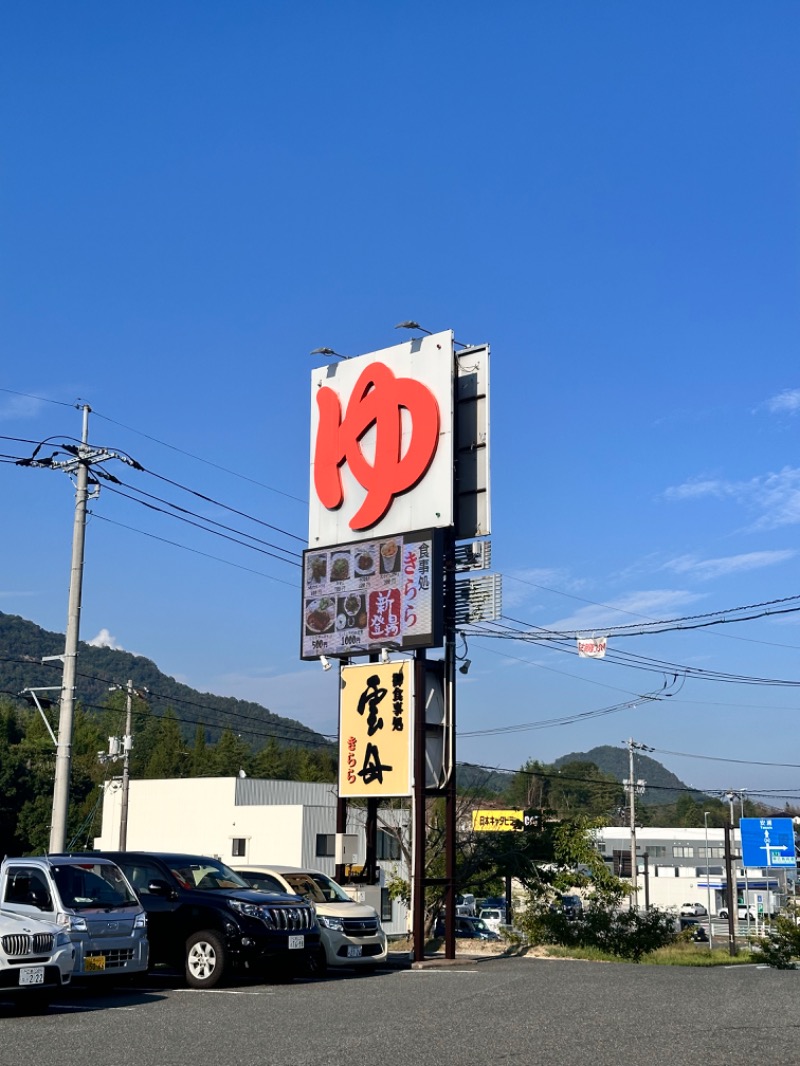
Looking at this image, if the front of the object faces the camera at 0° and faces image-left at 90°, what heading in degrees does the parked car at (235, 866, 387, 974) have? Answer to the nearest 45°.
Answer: approximately 315°

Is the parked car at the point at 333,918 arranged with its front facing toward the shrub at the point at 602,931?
no

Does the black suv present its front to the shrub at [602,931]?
no

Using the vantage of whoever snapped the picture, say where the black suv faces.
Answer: facing the viewer and to the right of the viewer

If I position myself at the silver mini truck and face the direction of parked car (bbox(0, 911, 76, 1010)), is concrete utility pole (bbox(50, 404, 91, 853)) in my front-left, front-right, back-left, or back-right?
back-right

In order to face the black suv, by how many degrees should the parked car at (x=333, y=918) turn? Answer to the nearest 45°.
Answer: approximately 90° to its right

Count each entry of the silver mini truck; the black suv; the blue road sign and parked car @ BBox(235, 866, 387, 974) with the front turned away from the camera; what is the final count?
0

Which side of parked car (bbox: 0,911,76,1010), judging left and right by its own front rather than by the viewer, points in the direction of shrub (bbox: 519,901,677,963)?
left

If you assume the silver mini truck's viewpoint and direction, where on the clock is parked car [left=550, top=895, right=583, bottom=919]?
The parked car is roughly at 9 o'clock from the silver mini truck.

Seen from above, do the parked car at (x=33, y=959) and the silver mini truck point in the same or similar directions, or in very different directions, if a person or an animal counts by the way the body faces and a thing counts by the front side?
same or similar directions

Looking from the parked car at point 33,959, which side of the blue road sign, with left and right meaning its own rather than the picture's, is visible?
front

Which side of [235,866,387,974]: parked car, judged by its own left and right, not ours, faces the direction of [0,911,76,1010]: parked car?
right

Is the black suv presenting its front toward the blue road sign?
no

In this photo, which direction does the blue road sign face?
toward the camera

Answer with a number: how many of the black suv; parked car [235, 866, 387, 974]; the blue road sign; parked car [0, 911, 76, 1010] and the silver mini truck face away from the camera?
0
